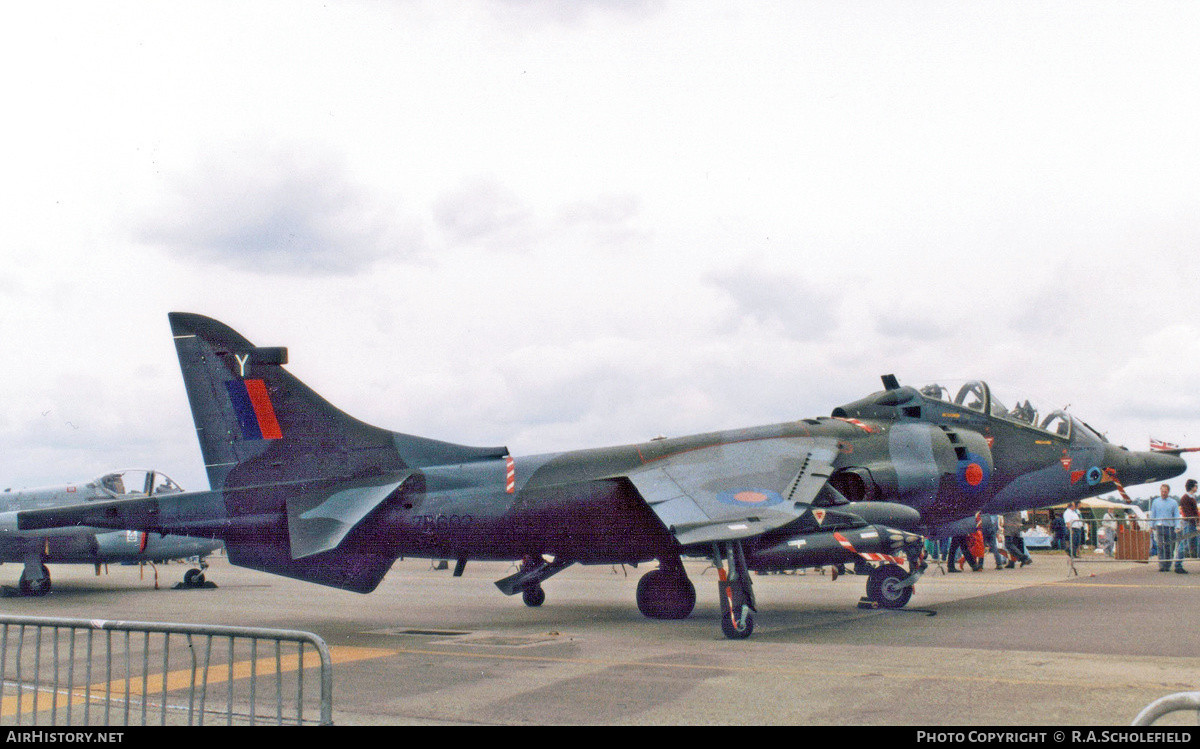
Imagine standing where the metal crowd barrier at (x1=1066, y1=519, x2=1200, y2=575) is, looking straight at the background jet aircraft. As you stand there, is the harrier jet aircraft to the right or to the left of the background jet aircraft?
left

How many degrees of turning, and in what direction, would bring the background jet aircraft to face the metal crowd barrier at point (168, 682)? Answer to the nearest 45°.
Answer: approximately 90° to its right

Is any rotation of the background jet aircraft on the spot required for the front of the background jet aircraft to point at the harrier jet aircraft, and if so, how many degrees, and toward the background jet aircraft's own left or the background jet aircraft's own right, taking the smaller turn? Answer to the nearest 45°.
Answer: approximately 90° to the background jet aircraft's own right

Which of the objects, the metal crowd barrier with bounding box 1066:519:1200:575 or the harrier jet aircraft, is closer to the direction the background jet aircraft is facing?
the metal crowd barrier

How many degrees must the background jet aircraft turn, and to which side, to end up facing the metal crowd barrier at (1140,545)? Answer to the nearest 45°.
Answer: approximately 45° to its right
